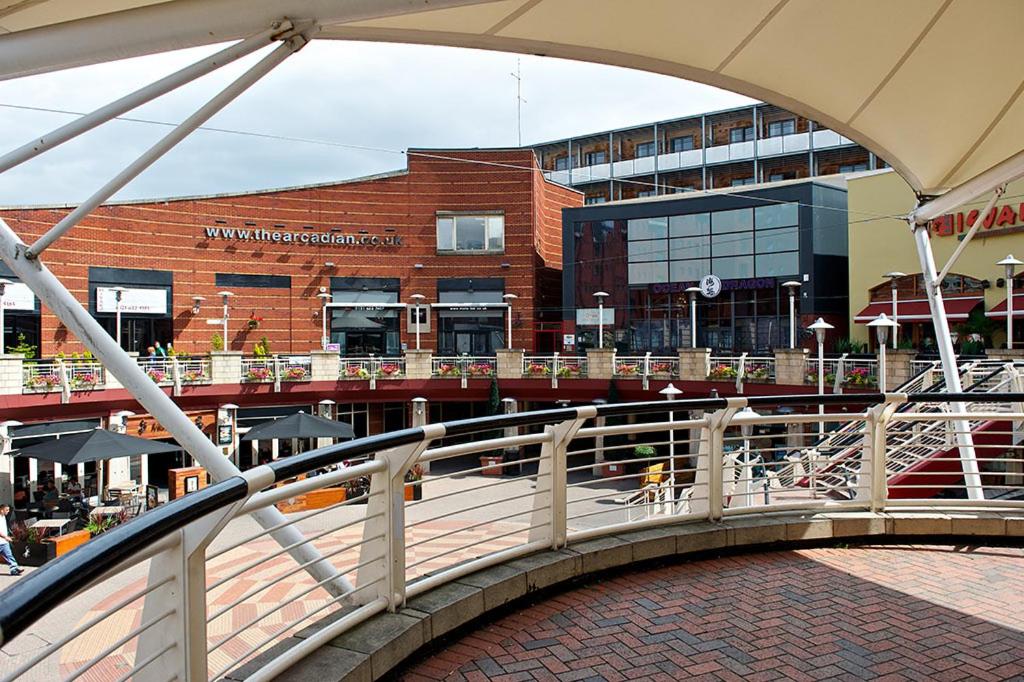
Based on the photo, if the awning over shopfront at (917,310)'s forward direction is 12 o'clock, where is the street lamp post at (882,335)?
The street lamp post is roughly at 12 o'clock from the awning over shopfront.

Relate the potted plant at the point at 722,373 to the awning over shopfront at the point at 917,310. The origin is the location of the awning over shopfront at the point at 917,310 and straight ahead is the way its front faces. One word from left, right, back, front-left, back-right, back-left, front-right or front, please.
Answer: front-right

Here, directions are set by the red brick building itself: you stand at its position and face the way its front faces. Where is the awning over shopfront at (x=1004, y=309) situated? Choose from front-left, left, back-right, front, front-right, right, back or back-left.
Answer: front-left

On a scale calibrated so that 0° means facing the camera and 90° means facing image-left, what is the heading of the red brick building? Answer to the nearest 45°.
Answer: approximately 0°

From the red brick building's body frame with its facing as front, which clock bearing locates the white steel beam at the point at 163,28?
The white steel beam is roughly at 12 o'clock from the red brick building.

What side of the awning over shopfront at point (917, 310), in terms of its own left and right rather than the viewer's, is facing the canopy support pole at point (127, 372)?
front

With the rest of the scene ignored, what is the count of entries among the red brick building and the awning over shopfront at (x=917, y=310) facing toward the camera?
2

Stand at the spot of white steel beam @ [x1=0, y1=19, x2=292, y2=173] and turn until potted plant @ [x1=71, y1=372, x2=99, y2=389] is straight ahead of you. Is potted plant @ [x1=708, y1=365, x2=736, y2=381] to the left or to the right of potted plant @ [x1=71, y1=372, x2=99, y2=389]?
right

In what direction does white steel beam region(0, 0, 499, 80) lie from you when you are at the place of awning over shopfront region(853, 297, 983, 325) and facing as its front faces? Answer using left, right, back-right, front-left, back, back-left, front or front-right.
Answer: front

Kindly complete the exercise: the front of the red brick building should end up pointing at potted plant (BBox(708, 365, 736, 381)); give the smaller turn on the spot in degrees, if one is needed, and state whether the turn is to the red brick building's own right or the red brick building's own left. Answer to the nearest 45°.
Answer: approximately 45° to the red brick building's own left

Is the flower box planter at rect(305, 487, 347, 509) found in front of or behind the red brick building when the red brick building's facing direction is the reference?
in front

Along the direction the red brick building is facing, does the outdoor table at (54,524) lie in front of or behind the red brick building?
in front

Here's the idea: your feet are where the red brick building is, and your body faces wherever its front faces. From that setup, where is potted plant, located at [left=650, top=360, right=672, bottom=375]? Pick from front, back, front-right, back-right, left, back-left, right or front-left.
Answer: front-left

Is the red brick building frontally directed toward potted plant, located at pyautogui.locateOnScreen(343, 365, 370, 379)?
yes

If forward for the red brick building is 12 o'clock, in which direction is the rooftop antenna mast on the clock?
The rooftop antenna mast is roughly at 8 o'clock from the red brick building.

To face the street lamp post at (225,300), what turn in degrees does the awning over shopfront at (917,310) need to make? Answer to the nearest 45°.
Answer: approximately 45° to its right

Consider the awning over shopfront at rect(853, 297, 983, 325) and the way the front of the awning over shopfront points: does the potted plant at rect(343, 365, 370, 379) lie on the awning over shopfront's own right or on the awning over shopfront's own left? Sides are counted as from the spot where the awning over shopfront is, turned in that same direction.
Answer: on the awning over shopfront's own right

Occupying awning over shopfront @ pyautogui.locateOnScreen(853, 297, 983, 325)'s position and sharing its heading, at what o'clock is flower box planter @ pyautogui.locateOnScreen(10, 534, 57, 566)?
The flower box planter is roughly at 1 o'clock from the awning over shopfront.
